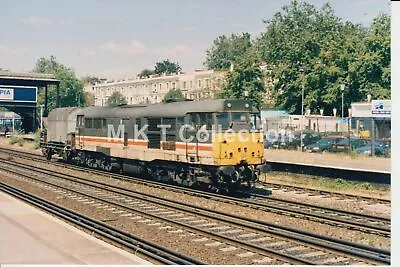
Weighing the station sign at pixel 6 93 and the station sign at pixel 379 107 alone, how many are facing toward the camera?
2

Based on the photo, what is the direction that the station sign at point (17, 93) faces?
toward the camera

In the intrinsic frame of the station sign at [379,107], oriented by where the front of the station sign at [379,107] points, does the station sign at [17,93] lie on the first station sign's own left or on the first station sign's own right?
on the first station sign's own right

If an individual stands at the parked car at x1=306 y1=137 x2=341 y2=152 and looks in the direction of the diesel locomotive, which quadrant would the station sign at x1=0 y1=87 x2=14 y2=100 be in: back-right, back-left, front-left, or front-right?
front-right

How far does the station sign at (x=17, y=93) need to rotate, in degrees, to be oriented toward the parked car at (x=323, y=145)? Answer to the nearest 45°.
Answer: approximately 90° to its left

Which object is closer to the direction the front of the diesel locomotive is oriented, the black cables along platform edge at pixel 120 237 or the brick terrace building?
the black cables along platform edge

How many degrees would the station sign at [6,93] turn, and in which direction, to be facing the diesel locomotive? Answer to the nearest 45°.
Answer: approximately 45° to its left

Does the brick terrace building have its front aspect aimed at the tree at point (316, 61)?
no

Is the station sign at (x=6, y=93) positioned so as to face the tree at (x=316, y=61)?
no

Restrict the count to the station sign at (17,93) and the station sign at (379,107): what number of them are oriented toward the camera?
2

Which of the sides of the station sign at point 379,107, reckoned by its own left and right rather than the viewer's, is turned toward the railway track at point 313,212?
front

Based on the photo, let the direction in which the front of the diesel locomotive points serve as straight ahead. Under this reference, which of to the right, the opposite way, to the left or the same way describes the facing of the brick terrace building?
to the right

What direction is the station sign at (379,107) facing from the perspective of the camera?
toward the camera

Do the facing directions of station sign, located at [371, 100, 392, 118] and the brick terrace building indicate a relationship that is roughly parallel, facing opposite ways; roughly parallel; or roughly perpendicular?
roughly parallel

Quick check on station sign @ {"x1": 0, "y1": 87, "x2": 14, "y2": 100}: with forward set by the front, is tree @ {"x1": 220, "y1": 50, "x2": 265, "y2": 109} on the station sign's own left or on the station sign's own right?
on the station sign's own left

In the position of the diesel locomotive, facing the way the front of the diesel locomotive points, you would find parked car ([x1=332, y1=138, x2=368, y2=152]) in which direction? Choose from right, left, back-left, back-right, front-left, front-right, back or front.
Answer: left

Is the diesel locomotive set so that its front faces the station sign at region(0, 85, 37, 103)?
no
